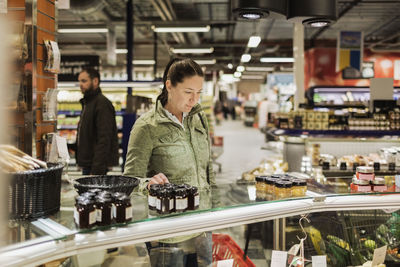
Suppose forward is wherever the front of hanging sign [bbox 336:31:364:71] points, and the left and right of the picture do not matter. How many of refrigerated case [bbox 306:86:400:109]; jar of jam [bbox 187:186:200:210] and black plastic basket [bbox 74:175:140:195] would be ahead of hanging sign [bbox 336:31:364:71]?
2

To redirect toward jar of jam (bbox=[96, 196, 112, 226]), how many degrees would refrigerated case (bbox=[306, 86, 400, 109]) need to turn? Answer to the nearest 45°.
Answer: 0° — it already faces it

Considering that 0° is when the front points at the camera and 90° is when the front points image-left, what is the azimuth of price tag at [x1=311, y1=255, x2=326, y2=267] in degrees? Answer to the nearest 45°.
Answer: approximately 0°

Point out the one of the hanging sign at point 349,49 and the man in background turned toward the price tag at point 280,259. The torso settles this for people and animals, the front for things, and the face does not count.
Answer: the hanging sign

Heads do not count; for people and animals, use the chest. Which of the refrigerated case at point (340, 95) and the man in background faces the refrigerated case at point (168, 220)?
the refrigerated case at point (340, 95)

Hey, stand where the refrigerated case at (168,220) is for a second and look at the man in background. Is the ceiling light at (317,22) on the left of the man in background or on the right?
right

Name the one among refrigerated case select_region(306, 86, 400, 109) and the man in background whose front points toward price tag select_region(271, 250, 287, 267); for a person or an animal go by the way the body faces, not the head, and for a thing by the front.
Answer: the refrigerated case

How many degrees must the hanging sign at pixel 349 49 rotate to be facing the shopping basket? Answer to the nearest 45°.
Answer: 0° — it already faces it

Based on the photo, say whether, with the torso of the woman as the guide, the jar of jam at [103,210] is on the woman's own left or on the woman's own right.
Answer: on the woman's own right

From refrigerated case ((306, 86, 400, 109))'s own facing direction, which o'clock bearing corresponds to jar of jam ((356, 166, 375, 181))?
The jar of jam is roughly at 12 o'clock from the refrigerated case.

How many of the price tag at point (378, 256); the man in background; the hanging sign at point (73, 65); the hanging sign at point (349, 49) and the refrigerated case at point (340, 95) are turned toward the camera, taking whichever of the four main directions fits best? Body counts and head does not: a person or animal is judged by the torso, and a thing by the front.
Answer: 4
